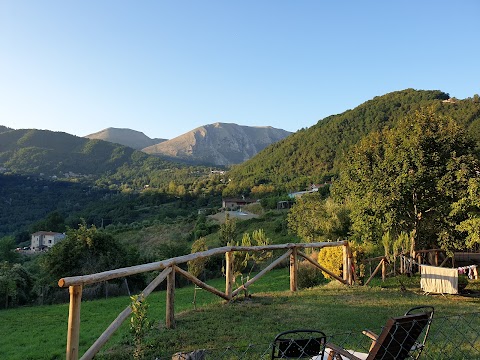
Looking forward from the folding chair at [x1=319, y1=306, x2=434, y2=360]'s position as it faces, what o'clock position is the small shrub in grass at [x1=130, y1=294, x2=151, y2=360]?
The small shrub in grass is roughly at 11 o'clock from the folding chair.

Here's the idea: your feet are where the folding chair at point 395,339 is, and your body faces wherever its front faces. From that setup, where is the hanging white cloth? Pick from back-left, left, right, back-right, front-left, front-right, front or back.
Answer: front-right

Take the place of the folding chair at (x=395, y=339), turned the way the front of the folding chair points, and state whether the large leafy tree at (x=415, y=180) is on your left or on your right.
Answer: on your right

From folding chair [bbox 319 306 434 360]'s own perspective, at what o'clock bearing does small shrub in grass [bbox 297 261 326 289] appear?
The small shrub in grass is roughly at 1 o'clock from the folding chair.

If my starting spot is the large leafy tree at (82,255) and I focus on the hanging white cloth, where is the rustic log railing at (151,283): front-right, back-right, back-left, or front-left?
front-right

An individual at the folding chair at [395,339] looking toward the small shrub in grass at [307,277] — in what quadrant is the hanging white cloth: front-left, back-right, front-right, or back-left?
front-right

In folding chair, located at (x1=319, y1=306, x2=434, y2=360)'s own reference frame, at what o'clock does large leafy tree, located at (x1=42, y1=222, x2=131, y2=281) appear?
The large leafy tree is roughly at 12 o'clock from the folding chair.

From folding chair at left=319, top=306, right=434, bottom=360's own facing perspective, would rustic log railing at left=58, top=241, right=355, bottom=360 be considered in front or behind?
in front

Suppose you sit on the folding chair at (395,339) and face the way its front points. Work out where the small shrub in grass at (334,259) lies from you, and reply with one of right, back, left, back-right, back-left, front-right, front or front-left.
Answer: front-right

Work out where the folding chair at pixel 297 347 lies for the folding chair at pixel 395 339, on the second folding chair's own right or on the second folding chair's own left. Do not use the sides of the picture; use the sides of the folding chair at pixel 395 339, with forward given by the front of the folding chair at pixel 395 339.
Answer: on the second folding chair's own left

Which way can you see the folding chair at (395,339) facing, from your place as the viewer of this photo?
facing away from the viewer and to the left of the viewer
